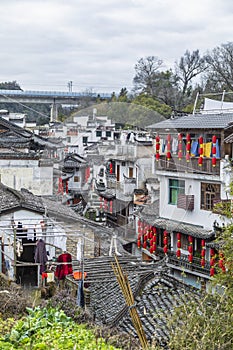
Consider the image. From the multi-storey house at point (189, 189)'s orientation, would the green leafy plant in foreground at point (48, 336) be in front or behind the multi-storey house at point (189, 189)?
in front

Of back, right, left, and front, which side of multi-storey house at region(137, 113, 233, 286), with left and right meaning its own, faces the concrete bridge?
right

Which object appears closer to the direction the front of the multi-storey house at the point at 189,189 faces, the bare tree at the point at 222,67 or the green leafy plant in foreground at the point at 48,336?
the green leafy plant in foreground

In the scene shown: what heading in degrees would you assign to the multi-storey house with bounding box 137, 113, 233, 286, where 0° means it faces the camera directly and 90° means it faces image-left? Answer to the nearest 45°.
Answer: approximately 45°

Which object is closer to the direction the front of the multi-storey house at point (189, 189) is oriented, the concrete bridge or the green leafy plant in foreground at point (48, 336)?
the green leafy plant in foreground

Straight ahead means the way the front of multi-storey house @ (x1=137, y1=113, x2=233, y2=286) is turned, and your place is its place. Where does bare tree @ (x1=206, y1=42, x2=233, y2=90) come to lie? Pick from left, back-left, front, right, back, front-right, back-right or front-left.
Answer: back-right
